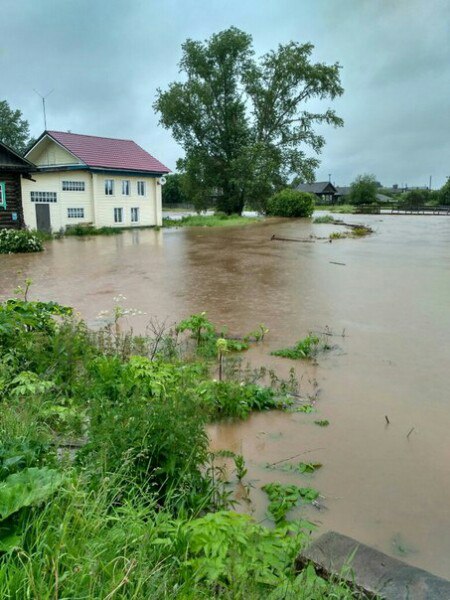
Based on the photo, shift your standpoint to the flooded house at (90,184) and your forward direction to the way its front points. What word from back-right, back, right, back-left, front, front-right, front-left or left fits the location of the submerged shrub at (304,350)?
front-left

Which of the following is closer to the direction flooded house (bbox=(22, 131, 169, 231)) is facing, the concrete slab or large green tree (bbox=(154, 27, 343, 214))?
the concrete slab

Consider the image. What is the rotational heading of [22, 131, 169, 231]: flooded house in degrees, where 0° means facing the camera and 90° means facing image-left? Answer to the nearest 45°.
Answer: approximately 45°

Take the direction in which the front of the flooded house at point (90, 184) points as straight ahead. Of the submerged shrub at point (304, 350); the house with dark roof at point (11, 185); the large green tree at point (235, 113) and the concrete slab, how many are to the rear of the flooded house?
1

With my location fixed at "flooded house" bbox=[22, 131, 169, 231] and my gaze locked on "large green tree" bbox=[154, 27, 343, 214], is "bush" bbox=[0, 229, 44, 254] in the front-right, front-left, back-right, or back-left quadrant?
back-right

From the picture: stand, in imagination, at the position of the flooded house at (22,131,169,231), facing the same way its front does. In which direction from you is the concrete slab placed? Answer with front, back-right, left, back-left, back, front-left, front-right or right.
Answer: front-left

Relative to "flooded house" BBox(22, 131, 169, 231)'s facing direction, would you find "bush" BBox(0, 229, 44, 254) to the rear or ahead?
ahead

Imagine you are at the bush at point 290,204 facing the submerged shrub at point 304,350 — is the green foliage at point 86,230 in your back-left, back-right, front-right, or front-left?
front-right

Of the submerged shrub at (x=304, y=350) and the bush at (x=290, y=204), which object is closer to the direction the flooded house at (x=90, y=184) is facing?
the submerged shrub

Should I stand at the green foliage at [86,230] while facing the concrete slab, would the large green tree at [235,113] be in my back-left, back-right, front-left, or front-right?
back-left
